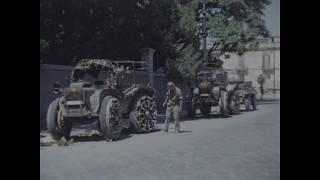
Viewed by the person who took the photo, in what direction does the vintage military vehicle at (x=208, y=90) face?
facing the viewer

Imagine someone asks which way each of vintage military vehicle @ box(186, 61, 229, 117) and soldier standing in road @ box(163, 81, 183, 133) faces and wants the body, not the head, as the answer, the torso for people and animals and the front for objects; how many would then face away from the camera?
0

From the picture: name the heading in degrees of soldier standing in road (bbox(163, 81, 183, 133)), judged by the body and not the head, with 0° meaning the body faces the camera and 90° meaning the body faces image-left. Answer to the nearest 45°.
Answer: approximately 45°

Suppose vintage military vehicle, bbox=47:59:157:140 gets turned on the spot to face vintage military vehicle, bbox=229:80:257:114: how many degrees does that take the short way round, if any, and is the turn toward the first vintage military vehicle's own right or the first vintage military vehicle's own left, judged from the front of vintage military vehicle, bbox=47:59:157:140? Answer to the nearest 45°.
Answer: approximately 135° to the first vintage military vehicle's own left

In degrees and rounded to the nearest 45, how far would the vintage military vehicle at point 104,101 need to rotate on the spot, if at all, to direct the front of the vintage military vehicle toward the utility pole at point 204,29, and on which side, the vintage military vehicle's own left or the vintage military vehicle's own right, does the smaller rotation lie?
approximately 135° to the vintage military vehicle's own left

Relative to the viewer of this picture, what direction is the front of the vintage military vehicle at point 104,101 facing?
facing the viewer and to the left of the viewer

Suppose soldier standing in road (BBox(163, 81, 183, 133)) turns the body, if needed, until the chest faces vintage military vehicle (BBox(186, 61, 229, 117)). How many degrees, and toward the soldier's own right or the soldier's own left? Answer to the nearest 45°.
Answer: approximately 135° to the soldier's own left

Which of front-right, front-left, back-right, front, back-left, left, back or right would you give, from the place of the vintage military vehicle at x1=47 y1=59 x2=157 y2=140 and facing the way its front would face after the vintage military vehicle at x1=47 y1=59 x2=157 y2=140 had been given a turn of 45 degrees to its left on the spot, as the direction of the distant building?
left

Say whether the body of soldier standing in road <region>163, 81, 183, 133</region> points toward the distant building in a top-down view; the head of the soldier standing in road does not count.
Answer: no

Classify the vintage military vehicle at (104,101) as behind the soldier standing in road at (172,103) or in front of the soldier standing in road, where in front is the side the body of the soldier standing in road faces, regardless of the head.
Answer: in front

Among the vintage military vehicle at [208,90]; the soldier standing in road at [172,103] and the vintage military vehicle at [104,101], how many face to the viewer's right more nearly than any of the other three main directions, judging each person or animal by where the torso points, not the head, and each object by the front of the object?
0

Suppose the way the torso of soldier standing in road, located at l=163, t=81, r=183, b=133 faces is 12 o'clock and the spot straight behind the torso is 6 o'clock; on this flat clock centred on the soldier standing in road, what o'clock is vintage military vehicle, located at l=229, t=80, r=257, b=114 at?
The vintage military vehicle is roughly at 7 o'clock from the soldier standing in road.
